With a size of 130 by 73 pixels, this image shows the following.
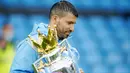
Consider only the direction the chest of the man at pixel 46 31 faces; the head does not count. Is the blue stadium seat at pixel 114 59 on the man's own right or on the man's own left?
on the man's own left

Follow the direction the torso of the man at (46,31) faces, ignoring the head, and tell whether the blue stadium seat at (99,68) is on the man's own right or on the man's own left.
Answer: on the man's own left

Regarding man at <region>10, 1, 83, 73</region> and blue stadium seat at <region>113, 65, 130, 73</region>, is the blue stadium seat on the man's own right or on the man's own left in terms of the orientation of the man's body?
on the man's own left

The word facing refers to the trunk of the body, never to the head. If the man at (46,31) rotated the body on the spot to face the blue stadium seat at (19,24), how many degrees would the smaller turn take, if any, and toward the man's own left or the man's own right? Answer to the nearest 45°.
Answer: approximately 135° to the man's own left

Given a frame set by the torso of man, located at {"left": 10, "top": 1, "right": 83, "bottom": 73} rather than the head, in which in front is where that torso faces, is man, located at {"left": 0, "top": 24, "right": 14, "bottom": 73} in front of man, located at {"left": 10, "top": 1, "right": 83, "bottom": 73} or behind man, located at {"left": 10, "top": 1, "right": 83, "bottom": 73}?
behind
